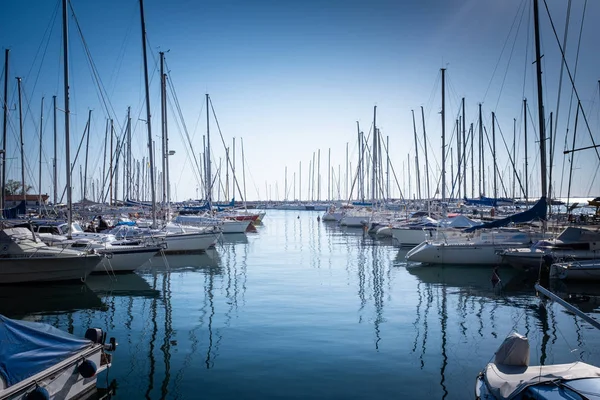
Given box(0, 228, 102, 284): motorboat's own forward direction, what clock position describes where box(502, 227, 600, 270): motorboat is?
box(502, 227, 600, 270): motorboat is roughly at 1 o'clock from box(0, 228, 102, 284): motorboat.

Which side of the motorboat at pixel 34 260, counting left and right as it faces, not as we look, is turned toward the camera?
right

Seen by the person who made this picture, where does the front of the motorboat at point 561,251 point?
facing to the left of the viewer

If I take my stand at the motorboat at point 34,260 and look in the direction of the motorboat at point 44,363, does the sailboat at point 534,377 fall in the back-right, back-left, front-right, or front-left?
front-left

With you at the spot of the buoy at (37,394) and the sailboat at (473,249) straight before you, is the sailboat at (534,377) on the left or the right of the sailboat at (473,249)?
right

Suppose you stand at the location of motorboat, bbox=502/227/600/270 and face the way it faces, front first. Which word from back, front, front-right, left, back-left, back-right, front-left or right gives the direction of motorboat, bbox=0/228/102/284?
front-left

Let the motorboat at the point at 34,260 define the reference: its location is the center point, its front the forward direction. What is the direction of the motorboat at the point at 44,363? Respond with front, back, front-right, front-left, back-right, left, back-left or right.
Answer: right

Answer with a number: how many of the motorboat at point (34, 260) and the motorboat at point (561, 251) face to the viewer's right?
1

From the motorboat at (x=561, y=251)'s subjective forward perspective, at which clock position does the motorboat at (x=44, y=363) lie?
the motorboat at (x=44, y=363) is roughly at 10 o'clock from the motorboat at (x=561, y=251).

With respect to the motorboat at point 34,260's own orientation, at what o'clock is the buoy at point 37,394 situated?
The buoy is roughly at 3 o'clock from the motorboat.

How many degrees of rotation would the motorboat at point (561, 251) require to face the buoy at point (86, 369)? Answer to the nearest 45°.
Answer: approximately 45° to its left

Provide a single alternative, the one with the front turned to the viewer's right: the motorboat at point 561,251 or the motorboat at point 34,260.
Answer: the motorboat at point 34,260
